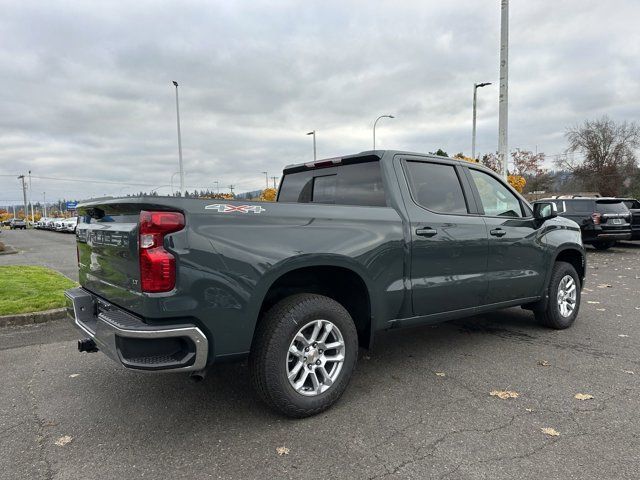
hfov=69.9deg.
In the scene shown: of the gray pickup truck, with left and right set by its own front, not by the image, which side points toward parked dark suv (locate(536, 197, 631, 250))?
front

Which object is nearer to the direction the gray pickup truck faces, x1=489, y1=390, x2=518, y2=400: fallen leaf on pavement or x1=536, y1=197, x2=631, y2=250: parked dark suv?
the parked dark suv

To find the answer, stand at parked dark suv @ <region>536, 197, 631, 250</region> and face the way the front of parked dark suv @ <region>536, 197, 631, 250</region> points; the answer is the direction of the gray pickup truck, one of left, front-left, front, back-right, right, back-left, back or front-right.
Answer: back-left

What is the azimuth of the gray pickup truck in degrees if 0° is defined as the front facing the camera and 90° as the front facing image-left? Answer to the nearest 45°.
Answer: approximately 225°

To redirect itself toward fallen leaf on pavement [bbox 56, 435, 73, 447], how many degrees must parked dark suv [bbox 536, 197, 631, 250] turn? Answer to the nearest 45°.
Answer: approximately 135° to its left

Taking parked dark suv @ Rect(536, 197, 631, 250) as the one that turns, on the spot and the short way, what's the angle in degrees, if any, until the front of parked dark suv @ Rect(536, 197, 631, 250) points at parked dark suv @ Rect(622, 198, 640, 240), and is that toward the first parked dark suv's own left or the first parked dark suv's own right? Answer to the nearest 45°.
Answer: approximately 90° to the first parked dark suv's own right

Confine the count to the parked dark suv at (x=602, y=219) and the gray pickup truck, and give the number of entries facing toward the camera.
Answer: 0

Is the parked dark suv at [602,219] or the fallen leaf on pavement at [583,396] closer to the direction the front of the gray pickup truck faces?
the parked dark suv

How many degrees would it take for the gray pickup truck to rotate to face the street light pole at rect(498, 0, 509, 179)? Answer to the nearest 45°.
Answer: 0° — it already faces it

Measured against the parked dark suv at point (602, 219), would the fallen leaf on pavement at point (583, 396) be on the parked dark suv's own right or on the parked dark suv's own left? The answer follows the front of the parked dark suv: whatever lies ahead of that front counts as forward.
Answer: on the parked dark suv's own left

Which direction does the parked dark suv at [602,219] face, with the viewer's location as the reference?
facing away from the viewer and to the left of the viewer

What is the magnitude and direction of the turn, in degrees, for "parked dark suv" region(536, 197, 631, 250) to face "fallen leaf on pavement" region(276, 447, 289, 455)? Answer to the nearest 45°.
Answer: approximately 135° to its left

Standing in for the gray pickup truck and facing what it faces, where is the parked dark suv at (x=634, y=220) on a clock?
The parked dark suv is roughly at 12 o'clock from the gray pickup truck.

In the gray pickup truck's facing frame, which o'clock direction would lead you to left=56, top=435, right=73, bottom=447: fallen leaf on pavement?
The fallen leaf on pavement is roughly at 7 o'clock from the gray pickup truck.
